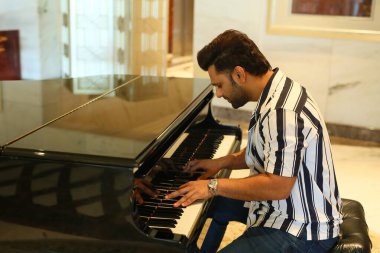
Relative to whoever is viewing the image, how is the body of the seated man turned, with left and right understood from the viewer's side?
facing to the left of the viewer

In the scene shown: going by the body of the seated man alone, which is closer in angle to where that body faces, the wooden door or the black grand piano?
the black grand piano

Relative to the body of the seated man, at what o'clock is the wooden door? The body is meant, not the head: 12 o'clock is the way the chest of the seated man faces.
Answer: The wooden door is roughly at 2 o'clock from the seated man.

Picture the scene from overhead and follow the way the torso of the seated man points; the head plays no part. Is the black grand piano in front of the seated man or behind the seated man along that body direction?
in front
